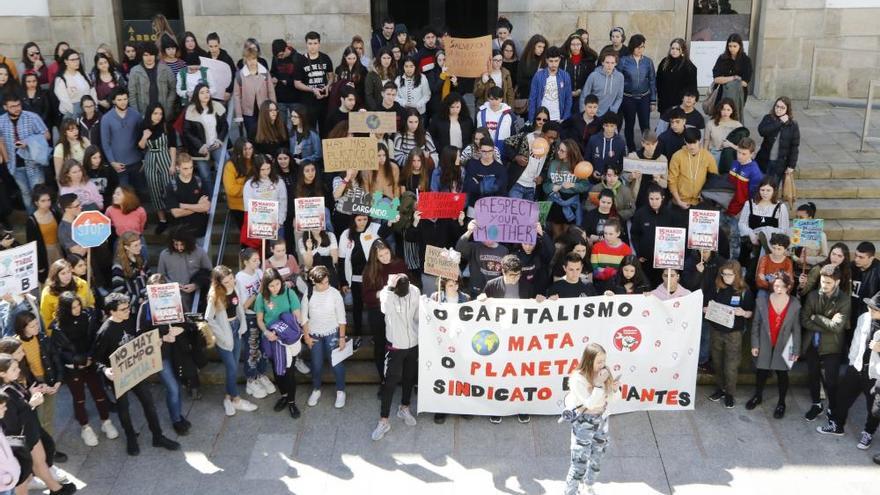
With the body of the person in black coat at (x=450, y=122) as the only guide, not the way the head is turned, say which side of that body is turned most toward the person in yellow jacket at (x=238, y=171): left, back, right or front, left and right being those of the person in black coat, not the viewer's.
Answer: right

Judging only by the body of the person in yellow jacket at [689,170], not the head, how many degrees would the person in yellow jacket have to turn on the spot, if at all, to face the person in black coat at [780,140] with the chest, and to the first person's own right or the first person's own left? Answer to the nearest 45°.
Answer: approximately 135° to the first person's own left

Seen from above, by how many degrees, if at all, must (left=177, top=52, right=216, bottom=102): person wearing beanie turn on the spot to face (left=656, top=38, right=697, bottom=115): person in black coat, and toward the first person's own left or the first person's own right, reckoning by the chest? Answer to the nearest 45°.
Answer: approximately 90° to the first person's own left

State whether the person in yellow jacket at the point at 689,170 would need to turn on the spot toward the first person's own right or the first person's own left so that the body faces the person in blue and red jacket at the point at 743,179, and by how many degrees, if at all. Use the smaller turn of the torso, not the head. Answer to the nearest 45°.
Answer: approximately 90° to the first person's own left

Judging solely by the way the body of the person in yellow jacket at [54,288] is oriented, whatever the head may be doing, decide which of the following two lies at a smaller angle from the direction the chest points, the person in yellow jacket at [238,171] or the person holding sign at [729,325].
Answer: the person holding sign

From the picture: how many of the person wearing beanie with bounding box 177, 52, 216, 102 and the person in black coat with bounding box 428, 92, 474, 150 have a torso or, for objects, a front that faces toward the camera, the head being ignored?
2

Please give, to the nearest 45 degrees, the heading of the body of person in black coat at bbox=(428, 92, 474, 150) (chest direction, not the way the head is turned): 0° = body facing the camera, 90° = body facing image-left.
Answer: approximately 0°

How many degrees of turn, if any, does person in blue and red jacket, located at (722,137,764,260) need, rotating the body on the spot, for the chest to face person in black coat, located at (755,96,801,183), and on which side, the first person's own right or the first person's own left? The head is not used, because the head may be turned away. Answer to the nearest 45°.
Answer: approximately 180°

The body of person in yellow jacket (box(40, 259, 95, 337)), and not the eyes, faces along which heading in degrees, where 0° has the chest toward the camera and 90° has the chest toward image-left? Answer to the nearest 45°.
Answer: approximately 315°

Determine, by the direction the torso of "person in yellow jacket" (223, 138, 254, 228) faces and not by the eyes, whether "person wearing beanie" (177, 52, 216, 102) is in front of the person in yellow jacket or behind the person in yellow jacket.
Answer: behind
